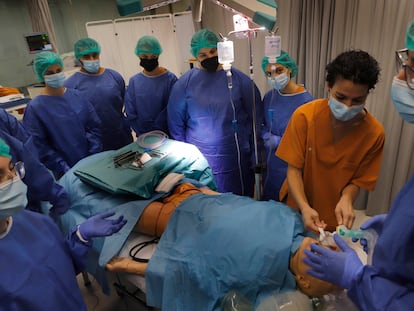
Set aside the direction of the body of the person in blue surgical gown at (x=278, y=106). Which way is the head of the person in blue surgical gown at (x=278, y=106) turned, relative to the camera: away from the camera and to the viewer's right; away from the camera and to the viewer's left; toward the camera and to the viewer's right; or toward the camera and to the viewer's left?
toward the camera and to the viewer's left

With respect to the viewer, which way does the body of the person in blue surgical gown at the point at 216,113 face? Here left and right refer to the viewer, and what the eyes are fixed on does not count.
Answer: facing the viewer

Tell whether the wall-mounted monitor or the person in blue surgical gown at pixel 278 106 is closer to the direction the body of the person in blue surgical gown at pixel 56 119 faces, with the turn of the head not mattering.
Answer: the person in blue surgical gown

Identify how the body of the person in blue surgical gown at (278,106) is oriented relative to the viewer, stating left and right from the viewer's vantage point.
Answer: facing the viewer and to the left of the viewer

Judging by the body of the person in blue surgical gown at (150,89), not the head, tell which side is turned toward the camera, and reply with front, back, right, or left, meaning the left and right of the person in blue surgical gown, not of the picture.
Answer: front

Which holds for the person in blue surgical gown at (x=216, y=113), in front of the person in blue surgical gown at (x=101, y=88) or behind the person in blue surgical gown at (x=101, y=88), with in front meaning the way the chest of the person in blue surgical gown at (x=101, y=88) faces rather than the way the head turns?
in front

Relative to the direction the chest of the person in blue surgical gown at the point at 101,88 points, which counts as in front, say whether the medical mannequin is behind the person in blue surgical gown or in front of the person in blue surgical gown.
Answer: in front

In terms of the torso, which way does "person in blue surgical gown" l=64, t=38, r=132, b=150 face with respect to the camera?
toward the camera

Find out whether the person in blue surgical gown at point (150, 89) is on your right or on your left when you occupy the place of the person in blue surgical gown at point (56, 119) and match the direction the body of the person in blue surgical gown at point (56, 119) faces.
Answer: on your left

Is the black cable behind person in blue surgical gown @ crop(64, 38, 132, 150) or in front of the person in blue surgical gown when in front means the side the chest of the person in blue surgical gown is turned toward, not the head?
in front

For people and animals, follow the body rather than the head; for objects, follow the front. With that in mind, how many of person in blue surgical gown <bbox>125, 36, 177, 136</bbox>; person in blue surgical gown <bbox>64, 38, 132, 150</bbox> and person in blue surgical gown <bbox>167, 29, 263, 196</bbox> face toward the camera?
3

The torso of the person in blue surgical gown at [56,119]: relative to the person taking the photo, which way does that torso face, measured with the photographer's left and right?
facing the viewer and to the right of the viewer

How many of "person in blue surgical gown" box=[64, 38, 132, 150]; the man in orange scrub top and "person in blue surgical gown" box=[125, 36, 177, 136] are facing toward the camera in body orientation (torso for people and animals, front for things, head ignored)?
3

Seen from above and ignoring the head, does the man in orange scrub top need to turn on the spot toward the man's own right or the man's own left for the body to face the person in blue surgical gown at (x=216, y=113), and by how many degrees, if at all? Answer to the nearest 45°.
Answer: approximately 135° to the man's own right

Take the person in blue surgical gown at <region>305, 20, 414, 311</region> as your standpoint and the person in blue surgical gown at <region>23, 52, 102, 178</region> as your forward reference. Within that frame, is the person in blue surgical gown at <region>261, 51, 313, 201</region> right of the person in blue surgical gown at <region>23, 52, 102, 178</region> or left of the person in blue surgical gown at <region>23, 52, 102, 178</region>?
right
